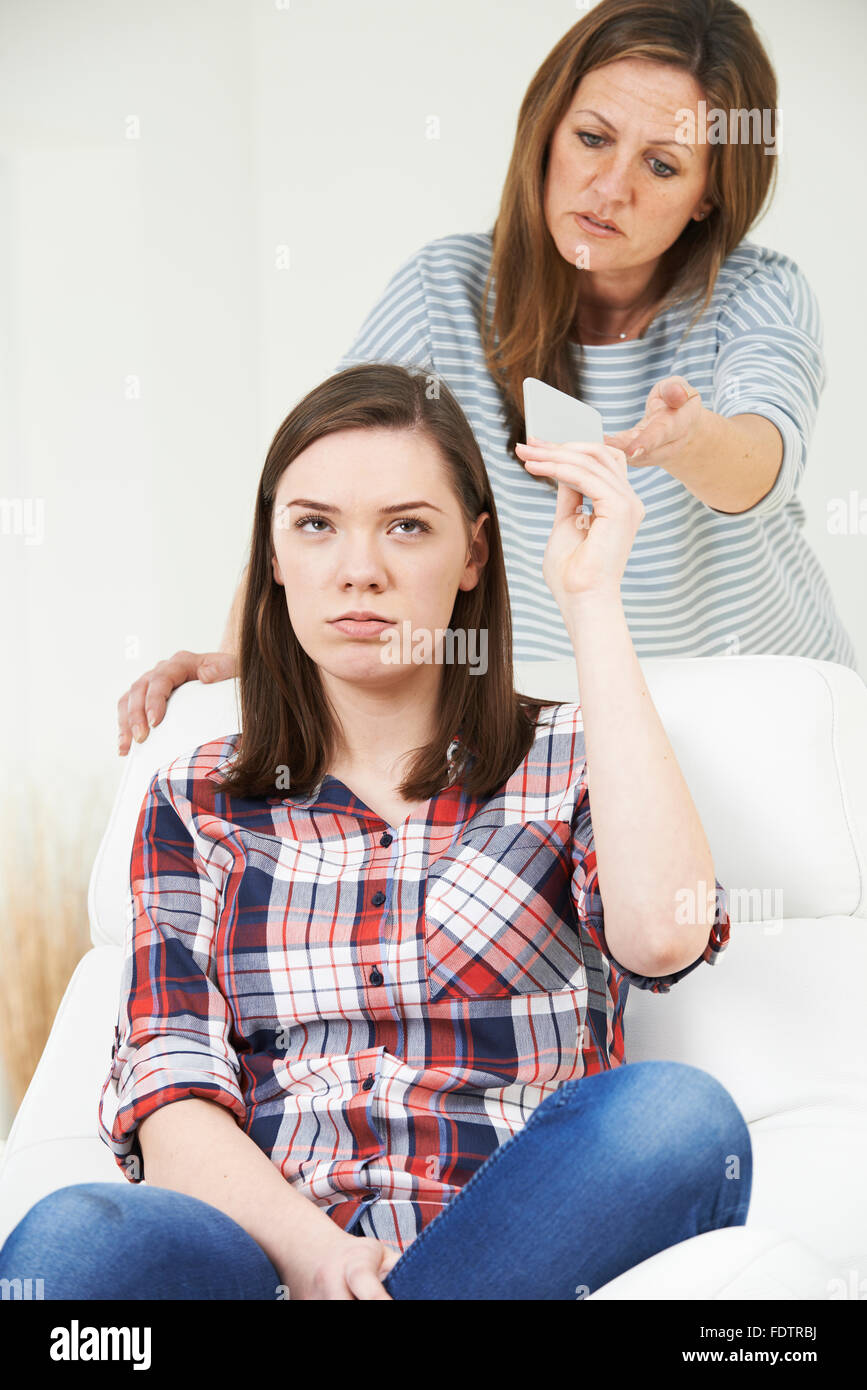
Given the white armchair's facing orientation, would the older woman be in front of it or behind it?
behind

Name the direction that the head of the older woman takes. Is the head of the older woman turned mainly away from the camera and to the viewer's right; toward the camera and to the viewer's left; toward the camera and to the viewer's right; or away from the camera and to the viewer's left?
toward the camera and to the viewer's left

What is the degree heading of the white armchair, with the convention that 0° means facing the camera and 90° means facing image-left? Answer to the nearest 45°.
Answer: approximately 0°
